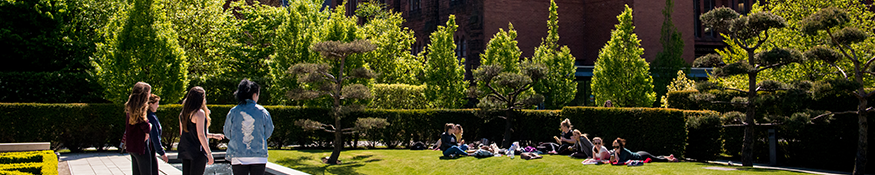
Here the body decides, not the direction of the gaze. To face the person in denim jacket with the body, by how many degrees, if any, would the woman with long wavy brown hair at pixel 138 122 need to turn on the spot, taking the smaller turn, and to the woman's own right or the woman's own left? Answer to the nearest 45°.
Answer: approximately 90° to the woman's own right

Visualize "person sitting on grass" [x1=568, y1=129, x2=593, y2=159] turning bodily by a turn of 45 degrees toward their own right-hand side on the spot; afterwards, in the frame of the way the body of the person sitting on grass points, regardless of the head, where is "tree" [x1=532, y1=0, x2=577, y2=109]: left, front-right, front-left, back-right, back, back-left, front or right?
front-right

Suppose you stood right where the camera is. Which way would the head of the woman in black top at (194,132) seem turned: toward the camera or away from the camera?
away from the camera

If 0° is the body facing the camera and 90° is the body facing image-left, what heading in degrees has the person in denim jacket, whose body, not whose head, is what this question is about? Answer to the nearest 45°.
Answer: approximately 180°

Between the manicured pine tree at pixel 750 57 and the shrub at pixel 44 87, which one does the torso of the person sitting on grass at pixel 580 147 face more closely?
the shrub

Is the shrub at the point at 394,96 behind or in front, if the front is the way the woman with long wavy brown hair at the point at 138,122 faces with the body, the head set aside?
in front

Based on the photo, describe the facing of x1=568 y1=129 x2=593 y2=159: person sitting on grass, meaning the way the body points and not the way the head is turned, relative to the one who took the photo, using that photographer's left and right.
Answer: facing to the left of the viewer

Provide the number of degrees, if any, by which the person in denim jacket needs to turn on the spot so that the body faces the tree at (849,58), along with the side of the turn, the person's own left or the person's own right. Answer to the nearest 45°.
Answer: approximately 90° to the person's own right

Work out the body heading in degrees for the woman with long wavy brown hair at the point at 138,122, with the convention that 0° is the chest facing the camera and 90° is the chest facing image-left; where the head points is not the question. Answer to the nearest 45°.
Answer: approximately 225°

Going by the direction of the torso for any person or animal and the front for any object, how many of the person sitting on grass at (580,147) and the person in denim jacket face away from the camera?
1

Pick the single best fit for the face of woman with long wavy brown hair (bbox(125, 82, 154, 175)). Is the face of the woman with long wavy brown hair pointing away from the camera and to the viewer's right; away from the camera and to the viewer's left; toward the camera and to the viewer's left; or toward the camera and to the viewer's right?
away from the camera and to the viewer's right

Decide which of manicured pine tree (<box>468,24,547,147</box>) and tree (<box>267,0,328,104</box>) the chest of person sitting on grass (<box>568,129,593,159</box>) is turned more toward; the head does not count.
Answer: the tree
